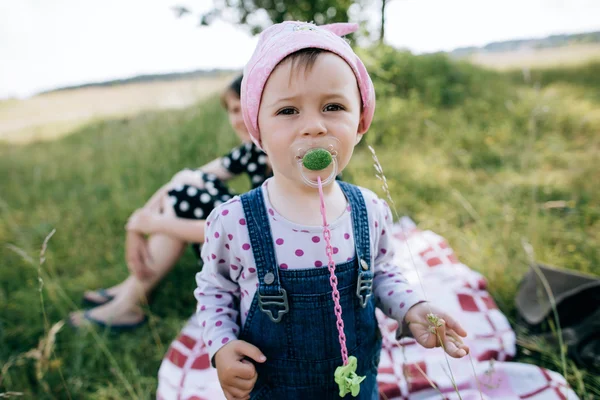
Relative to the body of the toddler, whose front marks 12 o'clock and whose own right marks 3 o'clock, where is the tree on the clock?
The tree is roughly at 6 o'clock from the toddler.

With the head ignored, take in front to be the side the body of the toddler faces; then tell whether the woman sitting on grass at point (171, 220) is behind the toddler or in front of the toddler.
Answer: behind

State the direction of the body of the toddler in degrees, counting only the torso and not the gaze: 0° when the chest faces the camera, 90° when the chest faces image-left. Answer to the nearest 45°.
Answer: approximately 0°

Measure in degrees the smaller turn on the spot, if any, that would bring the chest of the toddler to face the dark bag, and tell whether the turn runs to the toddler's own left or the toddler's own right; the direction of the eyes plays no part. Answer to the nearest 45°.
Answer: approximately 135° to the toddler's own left
